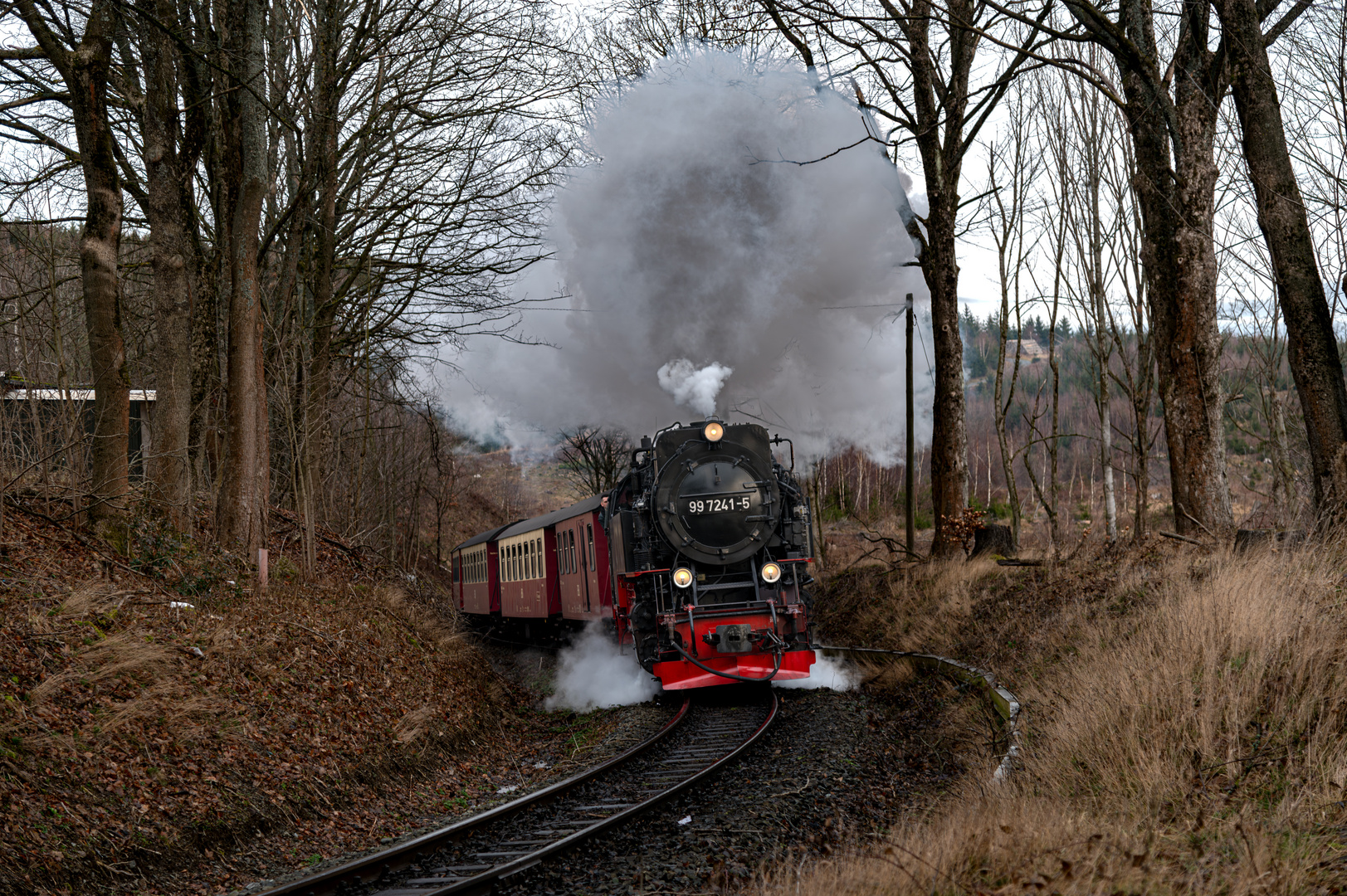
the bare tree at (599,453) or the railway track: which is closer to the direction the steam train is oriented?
the railway track

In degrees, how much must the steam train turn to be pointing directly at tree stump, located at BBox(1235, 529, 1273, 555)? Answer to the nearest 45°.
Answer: approximately 45° to its left

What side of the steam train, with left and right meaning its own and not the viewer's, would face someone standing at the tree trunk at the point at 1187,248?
left

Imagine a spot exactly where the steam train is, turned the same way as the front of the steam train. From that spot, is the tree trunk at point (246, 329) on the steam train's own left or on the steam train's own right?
on the steam train's own right

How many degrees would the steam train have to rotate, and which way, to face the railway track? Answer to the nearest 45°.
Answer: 0° — it already faces it

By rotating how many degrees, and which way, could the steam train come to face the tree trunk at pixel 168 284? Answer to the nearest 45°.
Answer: approximately 90° to its right

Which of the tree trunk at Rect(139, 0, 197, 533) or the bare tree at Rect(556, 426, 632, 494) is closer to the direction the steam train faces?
the tree trunk

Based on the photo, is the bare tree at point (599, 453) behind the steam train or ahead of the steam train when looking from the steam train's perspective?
behind

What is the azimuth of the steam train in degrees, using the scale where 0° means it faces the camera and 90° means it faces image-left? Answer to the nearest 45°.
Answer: approximately 0°
